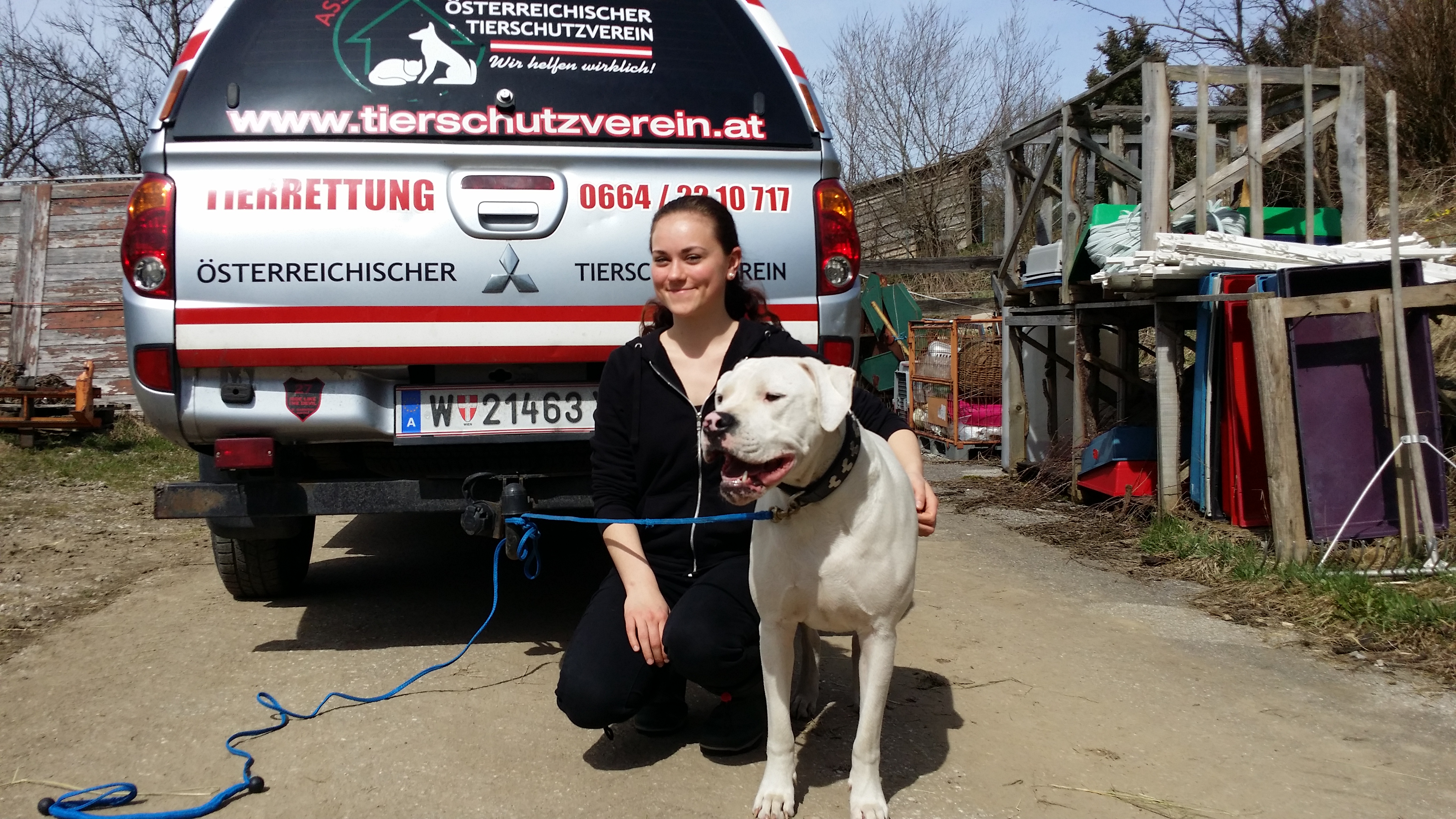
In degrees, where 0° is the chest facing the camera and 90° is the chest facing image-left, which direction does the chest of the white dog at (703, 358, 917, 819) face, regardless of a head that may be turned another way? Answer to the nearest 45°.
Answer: approximately 0°

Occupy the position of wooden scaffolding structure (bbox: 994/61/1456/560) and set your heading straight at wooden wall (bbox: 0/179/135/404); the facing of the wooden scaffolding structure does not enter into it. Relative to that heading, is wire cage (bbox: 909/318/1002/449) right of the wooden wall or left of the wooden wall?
right

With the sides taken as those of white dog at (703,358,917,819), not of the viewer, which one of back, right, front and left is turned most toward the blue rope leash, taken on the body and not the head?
right

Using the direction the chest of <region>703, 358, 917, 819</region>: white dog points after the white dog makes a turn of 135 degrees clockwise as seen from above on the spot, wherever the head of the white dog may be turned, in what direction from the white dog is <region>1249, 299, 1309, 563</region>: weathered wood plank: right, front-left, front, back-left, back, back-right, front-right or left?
right

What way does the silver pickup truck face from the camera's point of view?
away from the camera

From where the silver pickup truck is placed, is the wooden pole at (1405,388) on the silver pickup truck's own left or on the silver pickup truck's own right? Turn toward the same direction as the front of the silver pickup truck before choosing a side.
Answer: on the silver pickup truck's own right

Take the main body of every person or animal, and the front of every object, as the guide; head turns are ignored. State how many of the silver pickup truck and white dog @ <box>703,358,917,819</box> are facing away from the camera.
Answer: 1

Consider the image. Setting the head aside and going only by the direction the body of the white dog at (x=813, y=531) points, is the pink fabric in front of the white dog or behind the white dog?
behind

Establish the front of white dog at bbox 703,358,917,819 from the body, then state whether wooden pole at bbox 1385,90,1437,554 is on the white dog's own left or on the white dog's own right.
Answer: on the white dog's own left

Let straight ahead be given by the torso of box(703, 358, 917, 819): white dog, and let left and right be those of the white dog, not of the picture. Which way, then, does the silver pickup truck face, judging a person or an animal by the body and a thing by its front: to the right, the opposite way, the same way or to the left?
the opposite way

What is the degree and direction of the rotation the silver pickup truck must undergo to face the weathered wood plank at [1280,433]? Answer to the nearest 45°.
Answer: approximately 90° to its right

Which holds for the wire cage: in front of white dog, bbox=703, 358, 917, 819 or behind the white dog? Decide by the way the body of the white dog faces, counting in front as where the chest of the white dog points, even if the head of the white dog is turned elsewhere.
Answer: behind
